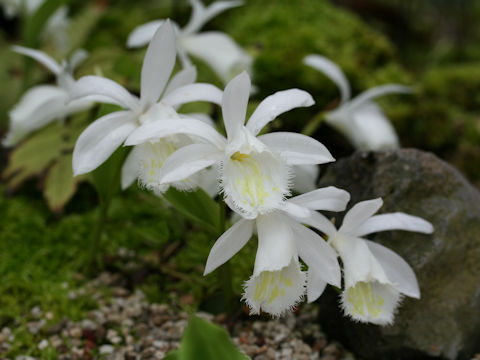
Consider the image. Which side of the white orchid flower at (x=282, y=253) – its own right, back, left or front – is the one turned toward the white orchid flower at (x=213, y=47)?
back

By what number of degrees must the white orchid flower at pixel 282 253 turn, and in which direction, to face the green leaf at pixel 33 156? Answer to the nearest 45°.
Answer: approximately 135° to its right

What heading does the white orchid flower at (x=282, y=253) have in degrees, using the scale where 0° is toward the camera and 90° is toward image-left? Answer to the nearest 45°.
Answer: approximately 0°
